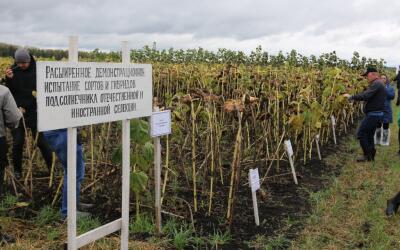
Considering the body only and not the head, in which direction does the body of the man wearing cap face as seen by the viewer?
to the viewer's left

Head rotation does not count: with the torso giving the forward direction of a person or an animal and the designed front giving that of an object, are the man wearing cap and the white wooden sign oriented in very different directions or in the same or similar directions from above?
very different directions

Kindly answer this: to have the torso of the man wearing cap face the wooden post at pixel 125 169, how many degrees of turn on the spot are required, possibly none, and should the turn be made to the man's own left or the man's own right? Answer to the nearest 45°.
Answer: approximately 90° to the man's own left

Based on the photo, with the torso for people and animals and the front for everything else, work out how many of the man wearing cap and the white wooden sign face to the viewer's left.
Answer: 1

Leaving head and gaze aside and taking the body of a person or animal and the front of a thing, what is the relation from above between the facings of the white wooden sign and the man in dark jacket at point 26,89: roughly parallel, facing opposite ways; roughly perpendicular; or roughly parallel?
roughly perpendicular

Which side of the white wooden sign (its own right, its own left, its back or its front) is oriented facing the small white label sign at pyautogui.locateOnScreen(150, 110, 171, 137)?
left

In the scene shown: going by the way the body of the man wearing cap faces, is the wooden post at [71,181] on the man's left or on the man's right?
on the man's left

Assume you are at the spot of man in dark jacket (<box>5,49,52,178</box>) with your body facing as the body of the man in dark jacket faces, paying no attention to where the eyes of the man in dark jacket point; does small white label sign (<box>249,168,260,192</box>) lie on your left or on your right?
on your left

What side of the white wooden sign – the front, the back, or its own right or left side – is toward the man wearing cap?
left

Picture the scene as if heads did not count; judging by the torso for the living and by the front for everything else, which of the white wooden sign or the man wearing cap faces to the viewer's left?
the man wearing cap
